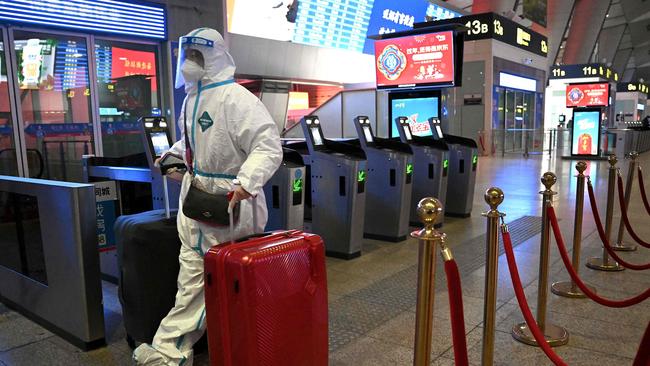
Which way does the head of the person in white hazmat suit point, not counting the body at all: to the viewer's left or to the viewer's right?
to the viewer's left

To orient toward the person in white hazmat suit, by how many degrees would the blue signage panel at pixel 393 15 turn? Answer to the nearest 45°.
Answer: approximately 45° to its right

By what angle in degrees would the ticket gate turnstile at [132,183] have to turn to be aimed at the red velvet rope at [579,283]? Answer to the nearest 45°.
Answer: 0° — it already faces it

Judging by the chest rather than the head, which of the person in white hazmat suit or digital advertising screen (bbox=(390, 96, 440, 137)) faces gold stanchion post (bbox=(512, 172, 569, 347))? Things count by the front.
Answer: the digital advertising screen

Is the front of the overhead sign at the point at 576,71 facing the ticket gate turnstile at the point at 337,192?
yes

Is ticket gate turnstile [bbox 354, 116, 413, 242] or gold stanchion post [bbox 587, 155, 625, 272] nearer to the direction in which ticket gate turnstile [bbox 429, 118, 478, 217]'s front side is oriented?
the gold stanchion post

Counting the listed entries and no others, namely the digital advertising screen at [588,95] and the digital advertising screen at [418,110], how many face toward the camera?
2

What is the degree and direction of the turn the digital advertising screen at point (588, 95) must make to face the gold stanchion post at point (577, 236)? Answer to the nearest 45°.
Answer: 0° — it already faces it

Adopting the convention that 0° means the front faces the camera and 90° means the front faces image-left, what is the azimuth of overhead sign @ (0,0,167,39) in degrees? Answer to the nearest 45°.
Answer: approximately 315°
